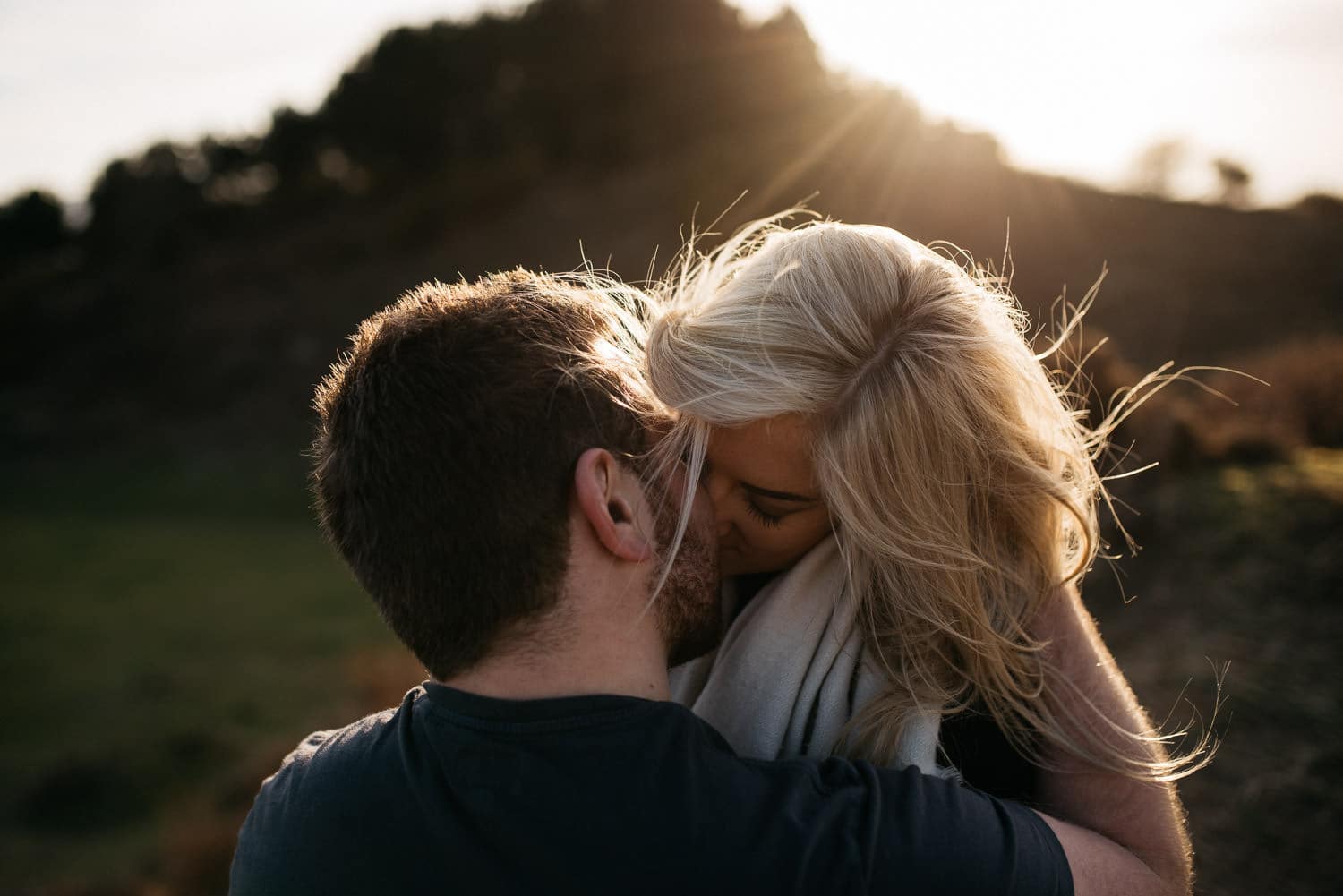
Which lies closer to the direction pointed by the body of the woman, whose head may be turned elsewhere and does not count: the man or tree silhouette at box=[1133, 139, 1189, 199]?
the man

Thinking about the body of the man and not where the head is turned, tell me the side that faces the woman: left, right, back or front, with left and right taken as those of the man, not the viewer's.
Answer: front

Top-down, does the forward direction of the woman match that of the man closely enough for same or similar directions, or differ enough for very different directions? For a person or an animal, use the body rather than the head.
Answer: very different directions

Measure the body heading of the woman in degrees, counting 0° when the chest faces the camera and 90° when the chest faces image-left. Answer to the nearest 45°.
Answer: approximately 45°

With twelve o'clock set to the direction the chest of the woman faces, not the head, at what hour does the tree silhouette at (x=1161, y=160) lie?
The tree silhouette is roughly at 5 o'clock from the woman.

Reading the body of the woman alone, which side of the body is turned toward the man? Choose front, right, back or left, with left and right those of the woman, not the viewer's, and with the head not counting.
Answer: front

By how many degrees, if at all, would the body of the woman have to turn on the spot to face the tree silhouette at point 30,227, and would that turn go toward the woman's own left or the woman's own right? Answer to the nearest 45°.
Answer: approximately 90° to the woman's own right

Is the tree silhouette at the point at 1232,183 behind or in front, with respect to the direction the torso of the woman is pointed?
behind

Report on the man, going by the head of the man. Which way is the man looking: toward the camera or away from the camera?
away from the camera

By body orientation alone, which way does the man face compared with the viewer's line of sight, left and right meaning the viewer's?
facing away from the viewer and to the right of the viewer
